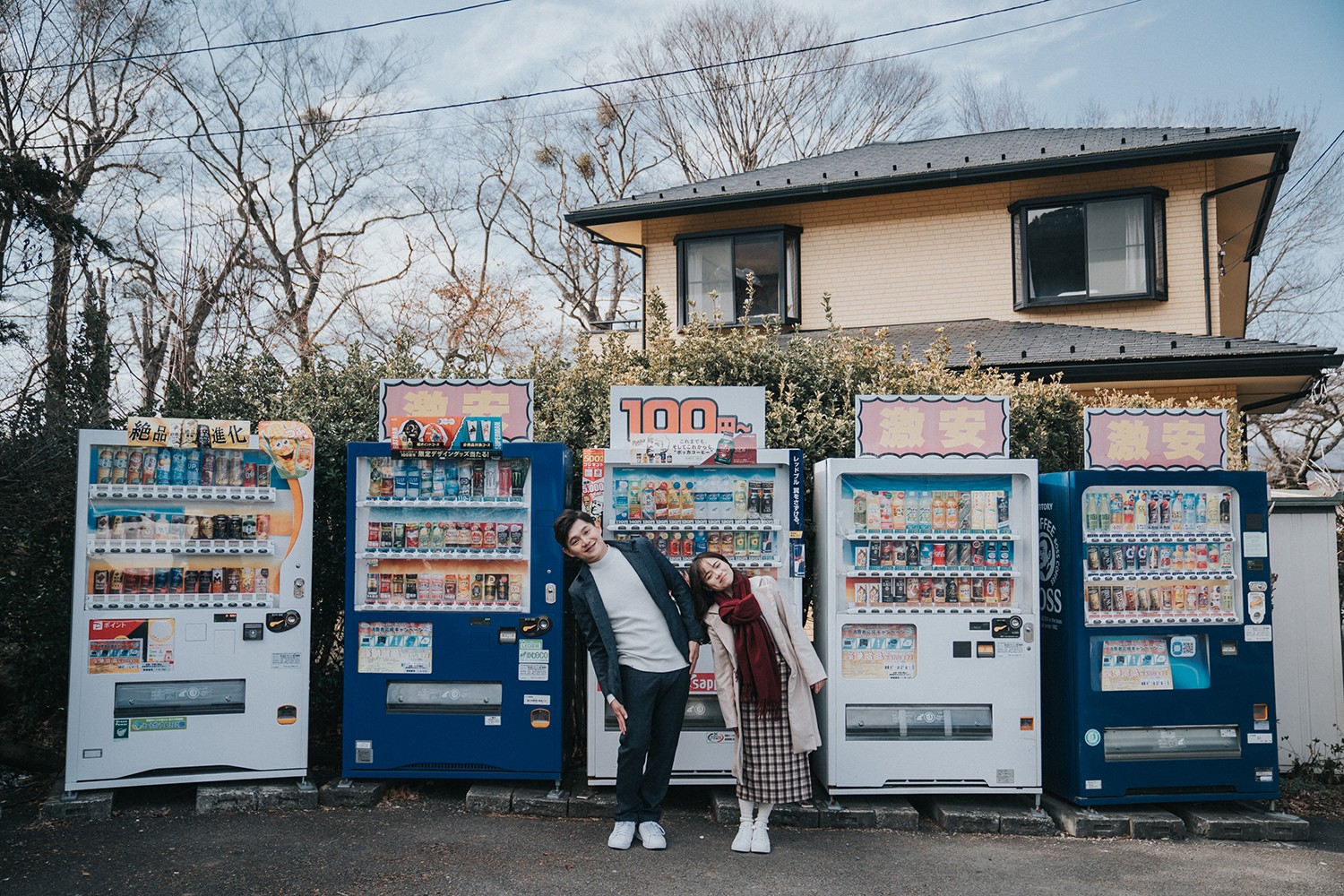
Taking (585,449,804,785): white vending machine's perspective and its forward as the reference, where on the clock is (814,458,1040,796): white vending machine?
(814,458,1040,796): white vending machine is roughly at 9 o'clock from (585,449,804,785): white vending machine.

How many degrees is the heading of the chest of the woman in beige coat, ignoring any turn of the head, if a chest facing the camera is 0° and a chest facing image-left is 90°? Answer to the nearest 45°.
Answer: approximately 0°

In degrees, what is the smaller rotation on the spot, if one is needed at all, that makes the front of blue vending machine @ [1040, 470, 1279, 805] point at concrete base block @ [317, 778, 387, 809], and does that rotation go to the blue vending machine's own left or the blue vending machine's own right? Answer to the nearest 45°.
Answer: approximately 45° to the blue vending machine's own right

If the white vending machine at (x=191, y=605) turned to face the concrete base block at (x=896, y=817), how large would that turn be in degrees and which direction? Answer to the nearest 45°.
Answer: approximately 45° to its left

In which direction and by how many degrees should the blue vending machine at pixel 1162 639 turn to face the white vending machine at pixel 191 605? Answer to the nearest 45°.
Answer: approximately 45° to its right
